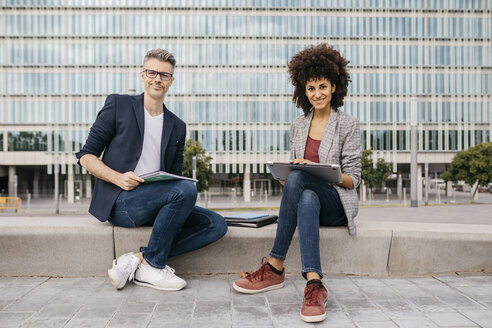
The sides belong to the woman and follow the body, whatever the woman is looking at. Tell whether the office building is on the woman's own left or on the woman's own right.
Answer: on the woman's own right

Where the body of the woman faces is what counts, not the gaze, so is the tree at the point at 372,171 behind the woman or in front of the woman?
behind

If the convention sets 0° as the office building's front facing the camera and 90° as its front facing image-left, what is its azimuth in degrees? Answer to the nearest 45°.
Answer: approximately 0°

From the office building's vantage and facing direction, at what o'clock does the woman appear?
The woman is roughly at 12 o'clock from the office building.

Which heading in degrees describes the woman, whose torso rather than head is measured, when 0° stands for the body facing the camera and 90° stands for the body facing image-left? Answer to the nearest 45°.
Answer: approximately 45°
